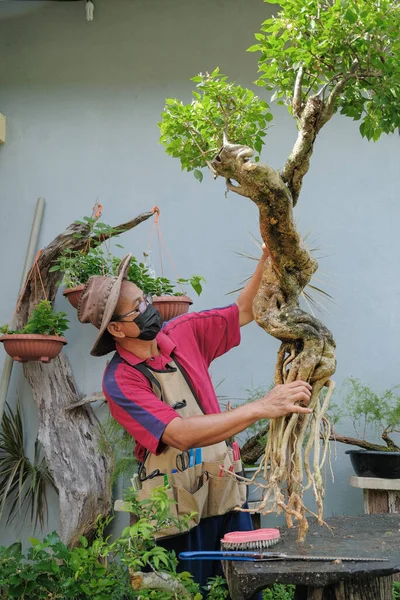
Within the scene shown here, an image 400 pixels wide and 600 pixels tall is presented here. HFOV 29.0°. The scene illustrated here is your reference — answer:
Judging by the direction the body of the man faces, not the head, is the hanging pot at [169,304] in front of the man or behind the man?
behind

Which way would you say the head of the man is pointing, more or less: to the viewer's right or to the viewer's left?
to the viewer's right

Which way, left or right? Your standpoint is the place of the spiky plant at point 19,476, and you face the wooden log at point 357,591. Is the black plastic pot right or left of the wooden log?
left

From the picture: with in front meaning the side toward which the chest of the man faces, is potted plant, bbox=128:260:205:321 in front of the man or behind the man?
behind

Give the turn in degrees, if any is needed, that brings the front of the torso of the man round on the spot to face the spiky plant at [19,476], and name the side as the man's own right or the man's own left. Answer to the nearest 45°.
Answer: approximately 180°

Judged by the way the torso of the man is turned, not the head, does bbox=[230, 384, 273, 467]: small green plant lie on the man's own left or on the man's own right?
on the man's own left

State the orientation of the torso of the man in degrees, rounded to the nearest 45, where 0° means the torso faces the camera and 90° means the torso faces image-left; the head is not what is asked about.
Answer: approximately 315°

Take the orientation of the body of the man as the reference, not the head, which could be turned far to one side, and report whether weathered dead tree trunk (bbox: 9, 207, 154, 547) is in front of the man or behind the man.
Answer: behind

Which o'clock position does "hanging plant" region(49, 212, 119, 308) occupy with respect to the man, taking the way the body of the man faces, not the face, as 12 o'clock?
The hanging plant is roughly at 7 o'clock from the man.

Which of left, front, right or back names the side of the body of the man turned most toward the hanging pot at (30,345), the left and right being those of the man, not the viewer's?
back

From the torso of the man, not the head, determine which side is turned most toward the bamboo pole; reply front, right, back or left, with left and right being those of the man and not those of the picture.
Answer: back
